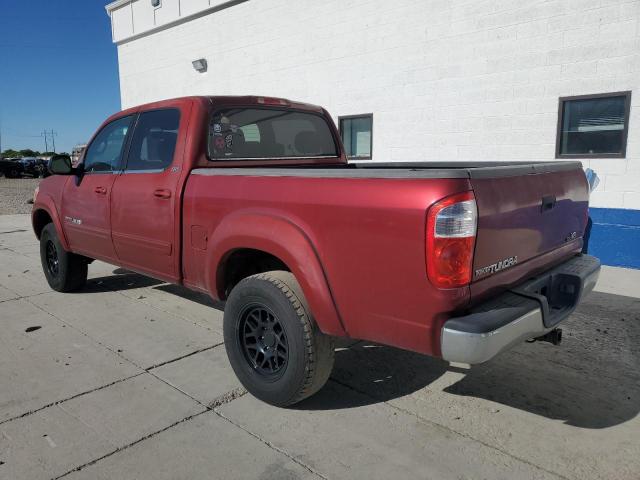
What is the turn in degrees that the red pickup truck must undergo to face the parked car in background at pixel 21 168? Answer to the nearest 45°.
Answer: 0° — it already faces it

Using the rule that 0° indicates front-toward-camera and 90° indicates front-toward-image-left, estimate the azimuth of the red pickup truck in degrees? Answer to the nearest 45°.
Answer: approximately 135°

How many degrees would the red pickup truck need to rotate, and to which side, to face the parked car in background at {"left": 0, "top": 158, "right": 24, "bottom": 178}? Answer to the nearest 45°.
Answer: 0° — it already faces it

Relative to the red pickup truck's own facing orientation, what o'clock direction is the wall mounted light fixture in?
The wall mounted light fixture is roughly at 1 o'clock from the red pickup truck.
